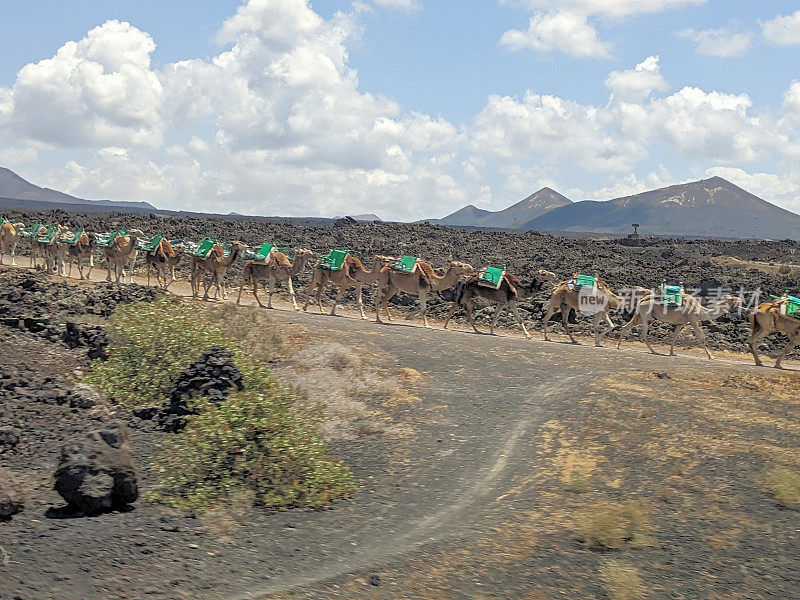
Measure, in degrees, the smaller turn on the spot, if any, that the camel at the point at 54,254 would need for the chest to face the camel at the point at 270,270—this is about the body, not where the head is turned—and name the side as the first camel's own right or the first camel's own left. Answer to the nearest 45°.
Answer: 0° — it already faces it

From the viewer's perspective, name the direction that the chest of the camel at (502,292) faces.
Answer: to the viewer's right

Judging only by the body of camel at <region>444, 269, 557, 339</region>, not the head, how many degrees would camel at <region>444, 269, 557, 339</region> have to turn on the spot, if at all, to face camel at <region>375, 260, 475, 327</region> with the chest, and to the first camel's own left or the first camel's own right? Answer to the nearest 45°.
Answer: approximately 180°

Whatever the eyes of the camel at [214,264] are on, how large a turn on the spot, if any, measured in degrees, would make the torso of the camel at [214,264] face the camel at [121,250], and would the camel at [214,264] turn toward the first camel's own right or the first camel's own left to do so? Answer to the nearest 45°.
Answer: approximately 180°

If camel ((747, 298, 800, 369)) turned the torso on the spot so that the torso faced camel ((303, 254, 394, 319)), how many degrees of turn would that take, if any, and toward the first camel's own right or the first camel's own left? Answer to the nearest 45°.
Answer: approximately 180°

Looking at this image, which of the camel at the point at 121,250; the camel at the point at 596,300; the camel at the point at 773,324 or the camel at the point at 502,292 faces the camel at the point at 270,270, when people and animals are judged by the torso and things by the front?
the camel at the point at 121,250

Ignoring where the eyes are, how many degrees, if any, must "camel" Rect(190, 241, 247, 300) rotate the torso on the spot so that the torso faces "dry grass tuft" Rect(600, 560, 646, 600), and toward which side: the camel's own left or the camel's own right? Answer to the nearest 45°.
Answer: approximately 45° to the camel's own right

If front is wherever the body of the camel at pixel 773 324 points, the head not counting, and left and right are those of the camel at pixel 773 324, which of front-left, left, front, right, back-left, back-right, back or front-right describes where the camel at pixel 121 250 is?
back

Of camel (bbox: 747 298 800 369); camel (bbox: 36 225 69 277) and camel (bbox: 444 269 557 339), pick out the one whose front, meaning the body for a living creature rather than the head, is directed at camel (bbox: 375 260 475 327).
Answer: camel (bbox: 36 225 69 277)

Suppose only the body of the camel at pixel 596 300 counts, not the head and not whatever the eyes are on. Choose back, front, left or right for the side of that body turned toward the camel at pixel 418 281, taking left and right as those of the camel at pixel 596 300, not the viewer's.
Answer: back

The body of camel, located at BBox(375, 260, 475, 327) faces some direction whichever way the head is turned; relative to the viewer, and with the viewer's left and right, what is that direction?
facing to the right of the viewer

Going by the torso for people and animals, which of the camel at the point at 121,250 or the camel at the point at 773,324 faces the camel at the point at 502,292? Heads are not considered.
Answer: the camel at the point at 121,250

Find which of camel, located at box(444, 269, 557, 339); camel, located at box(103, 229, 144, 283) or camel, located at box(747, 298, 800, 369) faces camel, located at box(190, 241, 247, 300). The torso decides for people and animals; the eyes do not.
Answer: camel, located at box(103, 229, 144, 283)

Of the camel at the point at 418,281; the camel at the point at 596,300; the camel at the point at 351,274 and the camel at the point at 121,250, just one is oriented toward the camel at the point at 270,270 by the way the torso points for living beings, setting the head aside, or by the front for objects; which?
the camel at the point at 121,250

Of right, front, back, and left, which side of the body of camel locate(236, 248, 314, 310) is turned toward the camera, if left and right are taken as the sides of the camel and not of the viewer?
right
